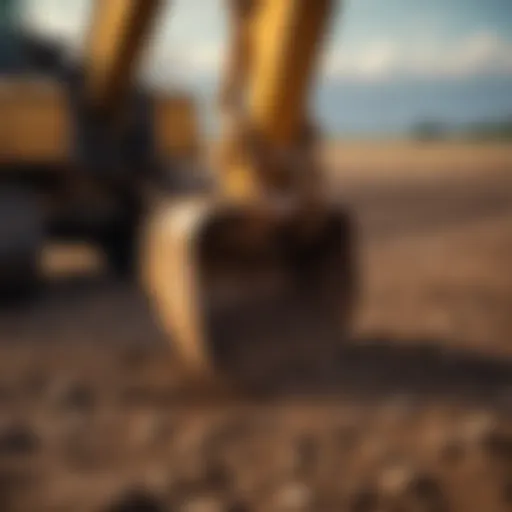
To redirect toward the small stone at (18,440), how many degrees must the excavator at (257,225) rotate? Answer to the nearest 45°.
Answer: approximately 90° to its right

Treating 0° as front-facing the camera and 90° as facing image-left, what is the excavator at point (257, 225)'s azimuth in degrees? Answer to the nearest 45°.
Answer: approximately 315°

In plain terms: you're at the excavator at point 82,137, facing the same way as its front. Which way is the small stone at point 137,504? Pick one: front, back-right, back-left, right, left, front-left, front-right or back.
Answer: front-right

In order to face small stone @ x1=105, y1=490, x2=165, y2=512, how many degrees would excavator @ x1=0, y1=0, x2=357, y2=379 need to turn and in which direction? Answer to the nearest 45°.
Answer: approximately 45° to its right

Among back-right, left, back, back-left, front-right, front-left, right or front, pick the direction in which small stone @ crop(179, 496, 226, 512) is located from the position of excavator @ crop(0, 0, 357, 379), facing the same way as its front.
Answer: front-right

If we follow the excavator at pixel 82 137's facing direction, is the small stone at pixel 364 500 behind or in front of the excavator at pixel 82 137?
in front

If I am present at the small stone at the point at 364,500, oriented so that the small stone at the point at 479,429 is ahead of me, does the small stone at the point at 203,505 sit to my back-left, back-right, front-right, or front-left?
back-left

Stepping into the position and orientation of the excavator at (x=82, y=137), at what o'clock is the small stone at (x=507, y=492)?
The small stone is roughly at 1 o'clock from the excavator.

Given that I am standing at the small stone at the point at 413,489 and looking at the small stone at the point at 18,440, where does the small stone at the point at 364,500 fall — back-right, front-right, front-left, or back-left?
front-left
